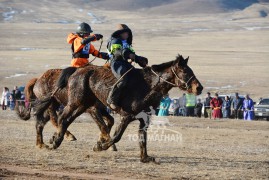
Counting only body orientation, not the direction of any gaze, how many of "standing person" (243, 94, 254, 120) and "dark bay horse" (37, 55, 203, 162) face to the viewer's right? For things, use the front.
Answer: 1

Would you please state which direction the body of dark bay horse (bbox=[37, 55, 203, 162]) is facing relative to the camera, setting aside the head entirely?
to the viewer's right

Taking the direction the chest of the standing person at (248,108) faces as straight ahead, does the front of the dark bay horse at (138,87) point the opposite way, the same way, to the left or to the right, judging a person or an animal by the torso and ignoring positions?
to the left

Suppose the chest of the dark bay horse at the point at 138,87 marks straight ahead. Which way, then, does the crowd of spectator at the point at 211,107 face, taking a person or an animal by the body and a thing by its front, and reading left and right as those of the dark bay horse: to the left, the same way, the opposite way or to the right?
to the right

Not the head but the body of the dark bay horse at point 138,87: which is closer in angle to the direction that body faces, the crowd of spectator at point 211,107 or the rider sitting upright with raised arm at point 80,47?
the crowd of spectator

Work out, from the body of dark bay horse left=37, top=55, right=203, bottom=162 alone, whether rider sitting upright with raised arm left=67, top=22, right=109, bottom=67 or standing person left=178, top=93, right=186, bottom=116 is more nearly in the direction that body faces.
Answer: the standing person

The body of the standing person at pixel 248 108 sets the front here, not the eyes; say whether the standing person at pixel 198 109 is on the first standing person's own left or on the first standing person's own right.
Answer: on the first standing person's own right

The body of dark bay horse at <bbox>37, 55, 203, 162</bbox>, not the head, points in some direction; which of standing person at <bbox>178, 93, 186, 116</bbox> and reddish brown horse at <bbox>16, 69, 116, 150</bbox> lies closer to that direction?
the standing person

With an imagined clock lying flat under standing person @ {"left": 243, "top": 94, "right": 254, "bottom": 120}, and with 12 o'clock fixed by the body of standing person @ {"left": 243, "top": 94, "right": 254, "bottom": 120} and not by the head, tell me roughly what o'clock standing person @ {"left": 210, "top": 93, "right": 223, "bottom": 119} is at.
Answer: standing person @ {"left": 210, "top": 93, "right": 223, "bottom": 119} is roughly at 2 o'clock from standing person @ {"left": 243, "top": 94, "right": 254, "bottom": 120}.
